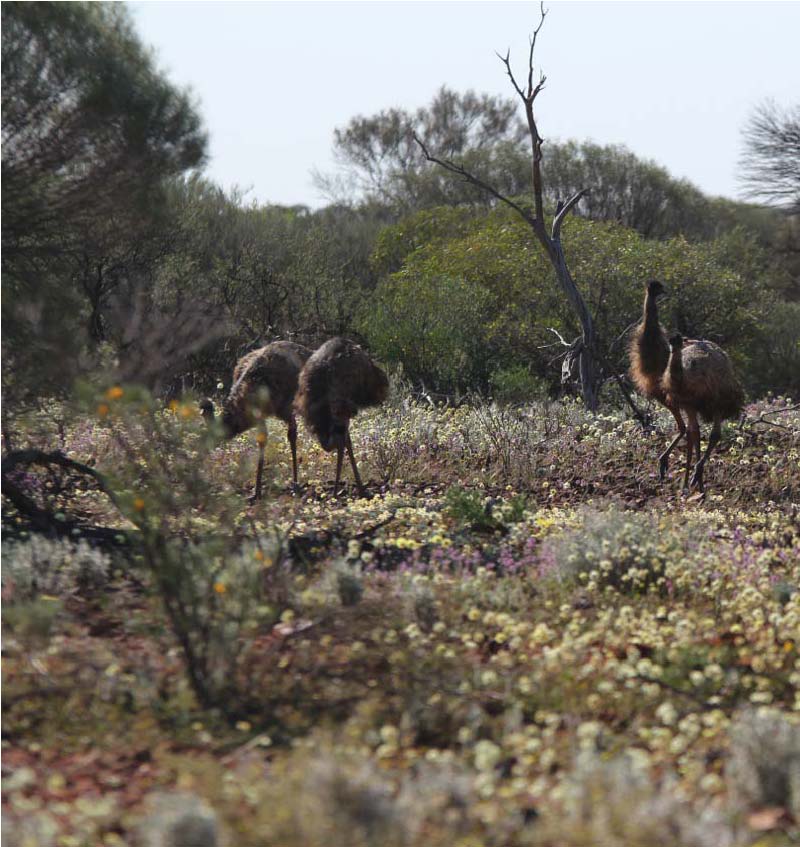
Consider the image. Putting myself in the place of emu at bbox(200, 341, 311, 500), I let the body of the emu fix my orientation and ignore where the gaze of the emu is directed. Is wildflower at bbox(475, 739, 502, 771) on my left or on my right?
on my left

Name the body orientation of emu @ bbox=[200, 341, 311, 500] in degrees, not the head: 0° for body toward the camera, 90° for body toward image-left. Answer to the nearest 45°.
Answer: approximately 90°

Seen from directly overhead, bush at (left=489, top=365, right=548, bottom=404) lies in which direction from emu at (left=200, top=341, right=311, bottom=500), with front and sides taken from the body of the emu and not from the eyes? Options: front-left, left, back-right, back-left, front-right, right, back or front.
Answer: back-right

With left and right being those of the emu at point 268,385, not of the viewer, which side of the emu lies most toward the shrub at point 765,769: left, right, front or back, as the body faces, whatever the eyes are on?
left

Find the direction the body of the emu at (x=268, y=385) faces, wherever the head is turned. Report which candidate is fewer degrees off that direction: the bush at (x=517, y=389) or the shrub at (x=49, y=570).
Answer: the shrub

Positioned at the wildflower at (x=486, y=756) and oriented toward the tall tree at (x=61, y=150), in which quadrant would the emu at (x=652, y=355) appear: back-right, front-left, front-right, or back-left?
front-right

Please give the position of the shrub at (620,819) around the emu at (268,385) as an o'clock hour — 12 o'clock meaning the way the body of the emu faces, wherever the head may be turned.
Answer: The shrub is roughly at 9 o'clock from the emu.

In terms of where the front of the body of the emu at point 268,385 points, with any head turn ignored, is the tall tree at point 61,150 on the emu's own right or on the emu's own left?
on the emu's own left

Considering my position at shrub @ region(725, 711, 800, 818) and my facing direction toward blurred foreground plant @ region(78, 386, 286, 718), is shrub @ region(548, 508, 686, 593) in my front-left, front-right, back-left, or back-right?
front-right

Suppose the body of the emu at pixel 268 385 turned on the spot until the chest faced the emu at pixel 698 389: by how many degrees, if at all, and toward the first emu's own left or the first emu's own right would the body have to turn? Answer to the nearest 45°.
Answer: approximately 180°

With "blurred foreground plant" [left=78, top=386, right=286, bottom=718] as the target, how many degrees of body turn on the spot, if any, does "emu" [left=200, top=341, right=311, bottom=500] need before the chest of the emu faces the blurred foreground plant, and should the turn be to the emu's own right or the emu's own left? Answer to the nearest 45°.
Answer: approximately 90° to the emu's own left

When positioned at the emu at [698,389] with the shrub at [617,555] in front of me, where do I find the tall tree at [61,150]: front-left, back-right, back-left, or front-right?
front-right

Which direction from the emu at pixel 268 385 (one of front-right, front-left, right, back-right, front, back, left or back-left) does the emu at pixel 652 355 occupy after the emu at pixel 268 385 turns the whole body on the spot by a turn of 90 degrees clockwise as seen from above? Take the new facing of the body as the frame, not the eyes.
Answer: right
